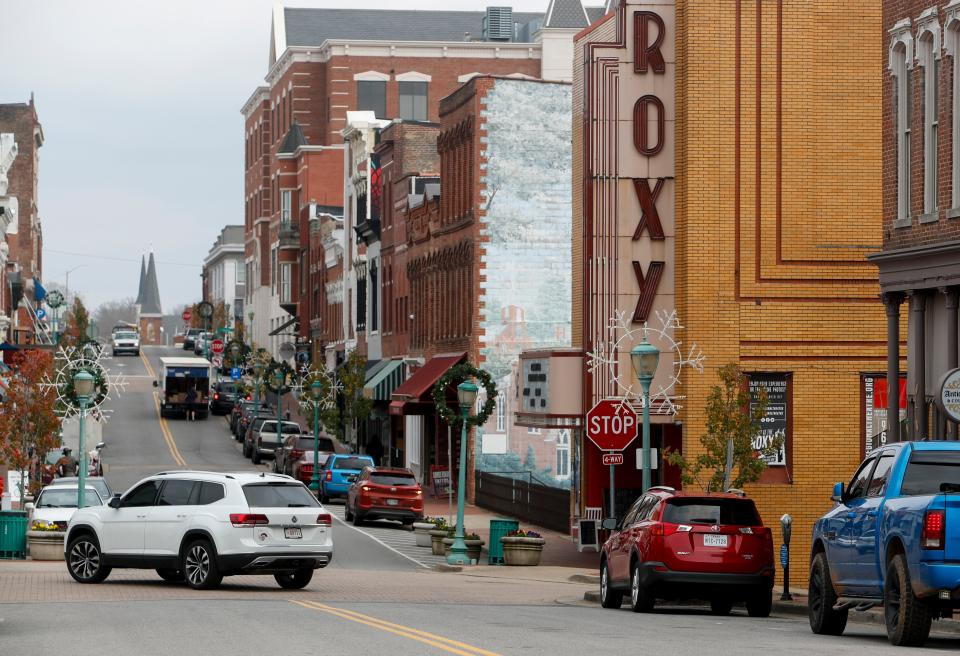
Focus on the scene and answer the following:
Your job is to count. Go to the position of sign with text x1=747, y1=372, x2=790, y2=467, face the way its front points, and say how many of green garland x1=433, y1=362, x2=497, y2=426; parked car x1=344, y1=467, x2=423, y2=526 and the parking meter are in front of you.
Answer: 1

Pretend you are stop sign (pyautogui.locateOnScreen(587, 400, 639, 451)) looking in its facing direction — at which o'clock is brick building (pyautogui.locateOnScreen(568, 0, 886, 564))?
The brick building is roughly at 7 o'clock from the stop sign.

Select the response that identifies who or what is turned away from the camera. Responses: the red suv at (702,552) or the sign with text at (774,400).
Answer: the red suv

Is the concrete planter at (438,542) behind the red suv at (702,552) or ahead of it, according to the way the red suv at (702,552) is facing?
ahead

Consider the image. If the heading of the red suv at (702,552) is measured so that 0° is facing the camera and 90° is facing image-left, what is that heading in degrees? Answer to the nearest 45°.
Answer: approximately 180°

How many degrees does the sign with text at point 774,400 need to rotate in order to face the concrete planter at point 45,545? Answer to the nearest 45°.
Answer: approximately 90° to its right

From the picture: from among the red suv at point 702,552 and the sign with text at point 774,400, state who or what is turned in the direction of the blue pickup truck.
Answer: the sign with text

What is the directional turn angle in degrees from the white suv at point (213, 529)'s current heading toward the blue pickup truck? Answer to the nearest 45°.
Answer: approximately 180°

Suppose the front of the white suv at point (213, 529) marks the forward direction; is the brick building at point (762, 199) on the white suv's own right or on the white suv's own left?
on the white suv's own right

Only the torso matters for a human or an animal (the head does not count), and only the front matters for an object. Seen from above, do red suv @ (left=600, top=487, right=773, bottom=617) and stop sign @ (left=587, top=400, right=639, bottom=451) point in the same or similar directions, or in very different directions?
very different directions

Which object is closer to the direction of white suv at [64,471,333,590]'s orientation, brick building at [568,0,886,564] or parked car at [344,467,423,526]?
the parked car

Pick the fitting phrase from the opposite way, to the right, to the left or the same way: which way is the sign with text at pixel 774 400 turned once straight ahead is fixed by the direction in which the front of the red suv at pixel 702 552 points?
the opposite way
